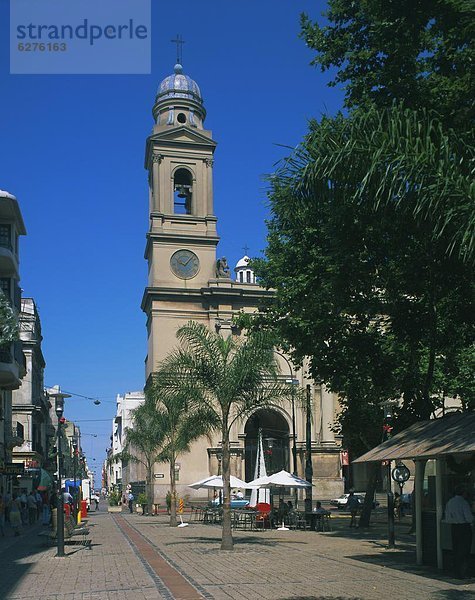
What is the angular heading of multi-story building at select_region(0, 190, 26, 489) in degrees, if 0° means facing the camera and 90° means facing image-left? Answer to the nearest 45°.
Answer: approximately 270°

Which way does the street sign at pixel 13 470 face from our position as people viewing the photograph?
facing the viewer

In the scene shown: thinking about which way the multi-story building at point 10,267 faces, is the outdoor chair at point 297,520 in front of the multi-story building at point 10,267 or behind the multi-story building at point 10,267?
in front
